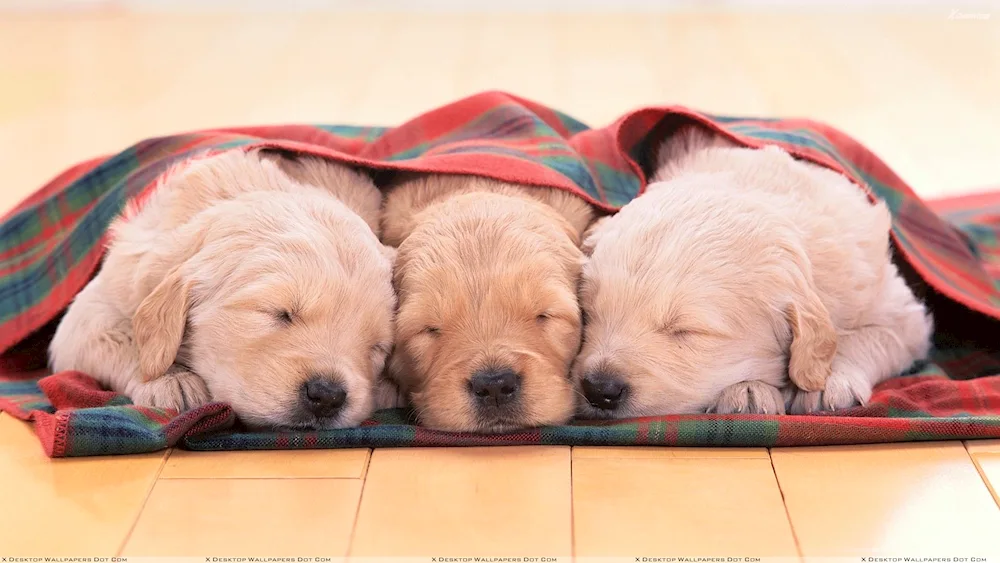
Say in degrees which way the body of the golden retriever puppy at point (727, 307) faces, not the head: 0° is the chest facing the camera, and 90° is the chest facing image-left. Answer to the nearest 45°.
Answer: approximately 45°

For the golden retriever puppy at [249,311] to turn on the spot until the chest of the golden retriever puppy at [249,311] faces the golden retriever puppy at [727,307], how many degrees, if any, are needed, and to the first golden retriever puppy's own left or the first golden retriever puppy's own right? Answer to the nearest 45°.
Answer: approximately 45° to the first golden retriever puppy's own left

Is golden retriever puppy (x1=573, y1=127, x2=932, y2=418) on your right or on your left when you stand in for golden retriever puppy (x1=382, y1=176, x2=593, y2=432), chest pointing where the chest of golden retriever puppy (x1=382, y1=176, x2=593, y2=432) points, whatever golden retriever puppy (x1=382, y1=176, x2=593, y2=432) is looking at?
on your left

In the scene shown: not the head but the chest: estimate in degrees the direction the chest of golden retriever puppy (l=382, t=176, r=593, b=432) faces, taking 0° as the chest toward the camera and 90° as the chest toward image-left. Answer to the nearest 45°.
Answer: approximately 0°

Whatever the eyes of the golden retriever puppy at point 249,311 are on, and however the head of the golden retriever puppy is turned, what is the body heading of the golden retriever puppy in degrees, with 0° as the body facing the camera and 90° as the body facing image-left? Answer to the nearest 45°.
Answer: approximately 315°

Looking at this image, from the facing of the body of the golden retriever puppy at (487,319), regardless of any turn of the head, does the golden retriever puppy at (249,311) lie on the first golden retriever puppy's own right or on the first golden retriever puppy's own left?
on the first golden retriever puppy's own right
